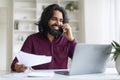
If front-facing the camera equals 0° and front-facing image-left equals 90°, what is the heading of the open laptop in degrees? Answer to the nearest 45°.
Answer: approximately 135°

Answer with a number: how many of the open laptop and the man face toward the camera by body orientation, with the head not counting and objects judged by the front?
1

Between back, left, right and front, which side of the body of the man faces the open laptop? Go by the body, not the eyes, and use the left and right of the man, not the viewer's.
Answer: front

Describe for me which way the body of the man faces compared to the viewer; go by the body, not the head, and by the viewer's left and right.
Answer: facing the viewer

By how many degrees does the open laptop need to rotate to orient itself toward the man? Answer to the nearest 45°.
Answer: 0° — it already faces them
